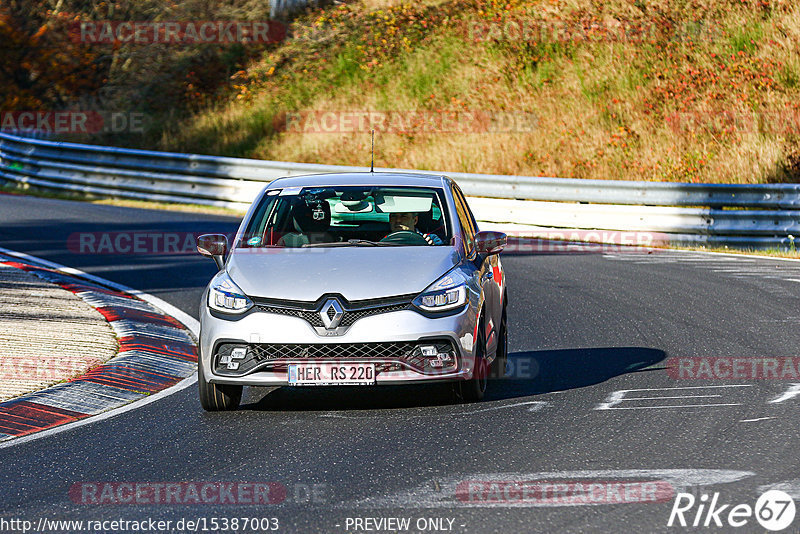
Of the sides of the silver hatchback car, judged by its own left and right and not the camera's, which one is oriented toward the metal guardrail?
back

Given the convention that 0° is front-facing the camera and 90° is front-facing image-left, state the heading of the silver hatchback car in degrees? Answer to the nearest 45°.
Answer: approximately 0°
